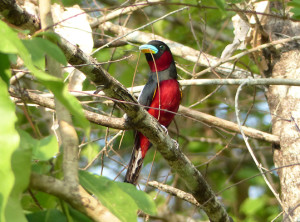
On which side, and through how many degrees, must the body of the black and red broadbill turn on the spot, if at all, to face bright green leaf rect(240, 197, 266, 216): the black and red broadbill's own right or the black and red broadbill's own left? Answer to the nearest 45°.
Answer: approximately 90° to the black and red broadbill's own left

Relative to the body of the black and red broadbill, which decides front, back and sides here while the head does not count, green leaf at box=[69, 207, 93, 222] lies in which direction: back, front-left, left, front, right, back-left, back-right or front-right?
front-right

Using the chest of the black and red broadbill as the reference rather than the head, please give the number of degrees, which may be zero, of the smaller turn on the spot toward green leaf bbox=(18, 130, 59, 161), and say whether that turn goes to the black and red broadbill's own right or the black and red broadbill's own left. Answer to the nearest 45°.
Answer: approximately 45° to the black and red broadbill's own right

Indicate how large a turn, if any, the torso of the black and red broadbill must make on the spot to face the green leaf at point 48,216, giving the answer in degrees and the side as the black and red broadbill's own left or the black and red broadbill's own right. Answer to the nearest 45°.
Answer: approximately 45° to the black and red broadbill's own right

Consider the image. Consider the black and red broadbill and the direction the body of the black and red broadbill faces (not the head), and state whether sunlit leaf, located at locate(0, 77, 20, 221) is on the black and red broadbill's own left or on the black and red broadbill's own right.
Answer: on the black and red broadbill's own right

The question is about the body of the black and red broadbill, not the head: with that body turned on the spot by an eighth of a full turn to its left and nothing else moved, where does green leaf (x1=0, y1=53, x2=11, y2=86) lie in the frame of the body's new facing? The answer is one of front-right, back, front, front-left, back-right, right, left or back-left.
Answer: right

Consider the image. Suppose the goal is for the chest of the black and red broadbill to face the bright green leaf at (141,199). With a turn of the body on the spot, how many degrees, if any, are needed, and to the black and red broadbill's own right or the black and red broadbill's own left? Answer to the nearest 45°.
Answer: approximately 45° to the black and red broadbill's own right

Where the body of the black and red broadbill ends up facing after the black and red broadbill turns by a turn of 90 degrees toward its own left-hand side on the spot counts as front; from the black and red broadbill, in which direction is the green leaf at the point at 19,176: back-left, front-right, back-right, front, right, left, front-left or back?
back-right
